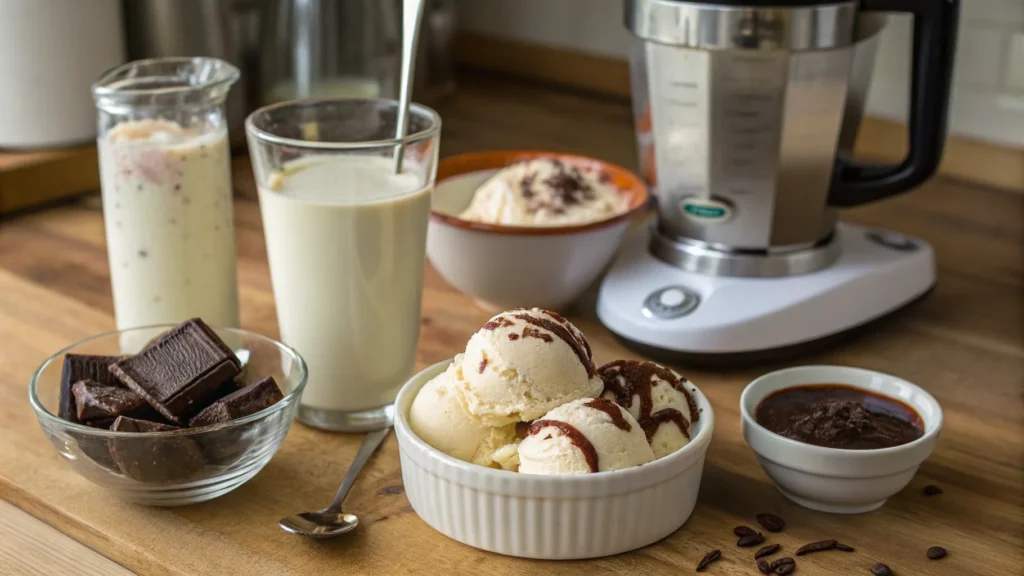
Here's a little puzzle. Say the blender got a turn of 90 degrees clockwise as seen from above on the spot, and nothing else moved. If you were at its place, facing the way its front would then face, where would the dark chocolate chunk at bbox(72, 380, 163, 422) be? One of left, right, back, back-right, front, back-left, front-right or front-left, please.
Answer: left

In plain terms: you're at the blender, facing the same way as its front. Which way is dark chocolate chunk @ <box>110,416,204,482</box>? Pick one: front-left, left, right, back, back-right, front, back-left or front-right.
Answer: front

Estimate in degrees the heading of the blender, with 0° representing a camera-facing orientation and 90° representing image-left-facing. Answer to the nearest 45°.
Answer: approximately 45°
